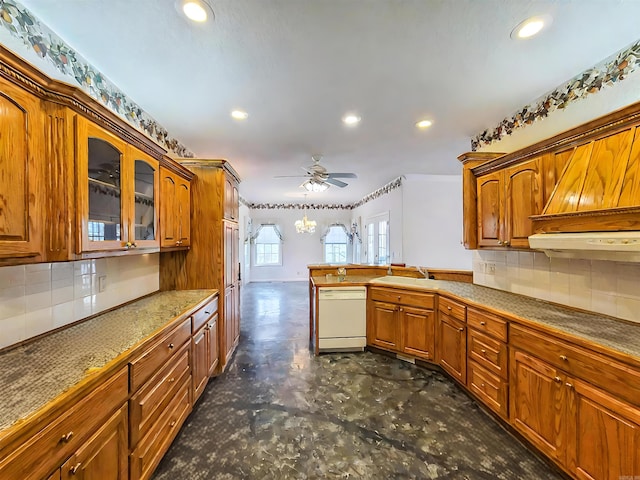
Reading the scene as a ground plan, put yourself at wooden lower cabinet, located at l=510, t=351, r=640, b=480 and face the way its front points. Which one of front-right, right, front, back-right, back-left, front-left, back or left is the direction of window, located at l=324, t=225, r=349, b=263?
right

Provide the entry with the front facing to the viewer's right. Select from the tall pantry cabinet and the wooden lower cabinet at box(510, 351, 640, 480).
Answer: the tall pantry cabinet

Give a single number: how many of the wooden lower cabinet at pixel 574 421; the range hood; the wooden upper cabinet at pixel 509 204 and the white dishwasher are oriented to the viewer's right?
0

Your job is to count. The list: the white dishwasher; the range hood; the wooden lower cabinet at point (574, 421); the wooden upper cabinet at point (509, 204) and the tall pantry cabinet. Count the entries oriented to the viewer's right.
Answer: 1

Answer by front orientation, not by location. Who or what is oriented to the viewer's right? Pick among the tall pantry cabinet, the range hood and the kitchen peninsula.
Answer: the tall pantry cabinet

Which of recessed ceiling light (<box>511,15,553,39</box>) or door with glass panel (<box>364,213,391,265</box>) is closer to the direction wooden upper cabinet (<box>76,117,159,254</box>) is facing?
the recessed ceiling light

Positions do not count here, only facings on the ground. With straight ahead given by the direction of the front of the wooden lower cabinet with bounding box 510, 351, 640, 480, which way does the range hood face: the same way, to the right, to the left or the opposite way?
the same way

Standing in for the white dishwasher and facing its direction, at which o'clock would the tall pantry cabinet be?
The tall pantry cabinet is roughly at 2 o'clock from the white dishwasher.

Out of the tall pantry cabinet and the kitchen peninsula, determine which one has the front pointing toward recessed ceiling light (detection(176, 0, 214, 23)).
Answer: the kitchen peninsula

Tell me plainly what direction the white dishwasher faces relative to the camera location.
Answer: facing the viewer

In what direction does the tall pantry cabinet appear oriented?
to the viewer's right

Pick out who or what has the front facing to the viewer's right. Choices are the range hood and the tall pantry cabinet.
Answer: the tall pantry cabinet

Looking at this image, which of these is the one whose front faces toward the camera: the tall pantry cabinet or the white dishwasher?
the white dishwasher

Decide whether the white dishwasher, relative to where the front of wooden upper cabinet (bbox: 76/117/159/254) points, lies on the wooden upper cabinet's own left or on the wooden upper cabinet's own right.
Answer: on the wooden upper cabinet's own left

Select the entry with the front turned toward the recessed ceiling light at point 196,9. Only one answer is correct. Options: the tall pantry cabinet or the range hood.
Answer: the range hood

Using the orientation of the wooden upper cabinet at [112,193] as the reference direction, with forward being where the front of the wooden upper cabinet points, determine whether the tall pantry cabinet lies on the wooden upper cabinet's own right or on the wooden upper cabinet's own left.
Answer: on the wooden upper cabinet's own left

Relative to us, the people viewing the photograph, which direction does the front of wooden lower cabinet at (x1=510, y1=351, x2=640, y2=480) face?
facing the viewer and to the left of the viewer

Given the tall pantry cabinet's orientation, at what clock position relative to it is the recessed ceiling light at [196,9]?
The recessed ceiling light is roughly at 3 o'clock from the tall pantry cabinet.

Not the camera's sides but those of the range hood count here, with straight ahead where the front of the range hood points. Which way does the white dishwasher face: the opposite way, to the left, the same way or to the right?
to the left
